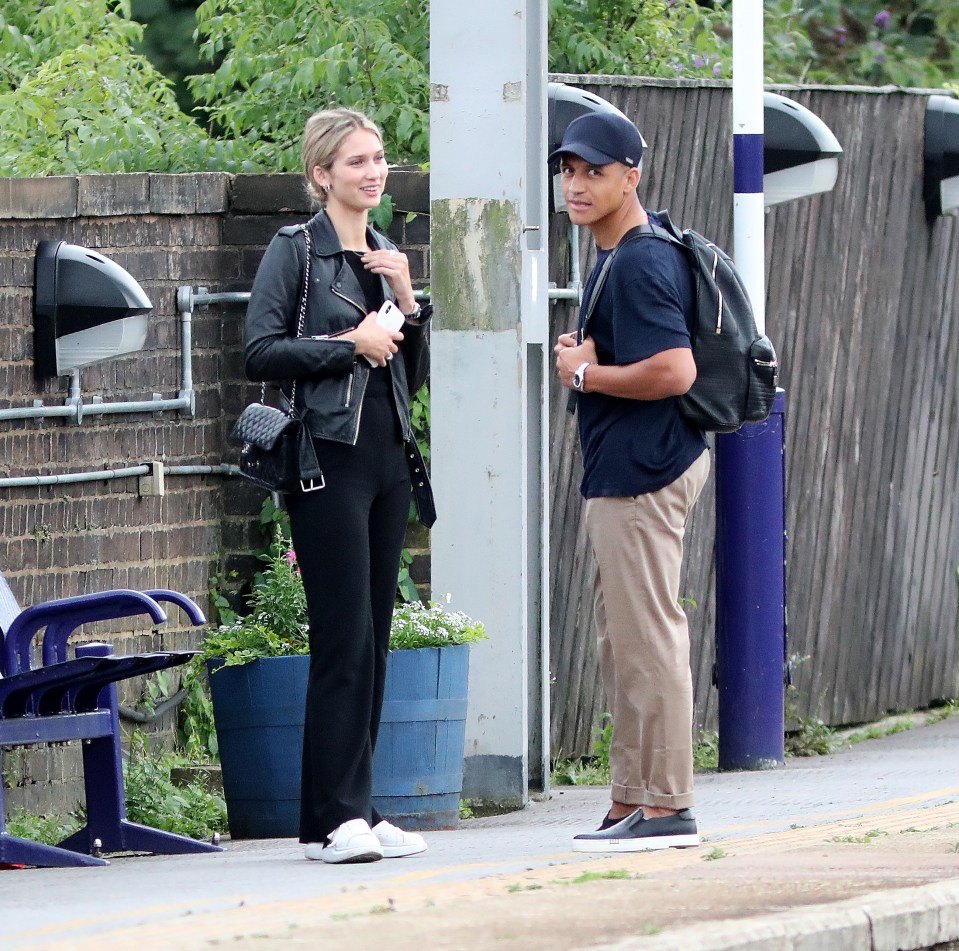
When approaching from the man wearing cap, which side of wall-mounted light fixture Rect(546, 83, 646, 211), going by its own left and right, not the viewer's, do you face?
right

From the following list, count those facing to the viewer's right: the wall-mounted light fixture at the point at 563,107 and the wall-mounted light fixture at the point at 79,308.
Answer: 2

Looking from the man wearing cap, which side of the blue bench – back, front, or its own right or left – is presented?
front

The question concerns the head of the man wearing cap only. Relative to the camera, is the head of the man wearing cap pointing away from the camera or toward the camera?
toward the camera

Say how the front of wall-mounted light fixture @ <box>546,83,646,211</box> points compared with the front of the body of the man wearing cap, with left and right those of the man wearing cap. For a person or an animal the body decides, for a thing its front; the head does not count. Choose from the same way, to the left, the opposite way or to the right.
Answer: the opposite way

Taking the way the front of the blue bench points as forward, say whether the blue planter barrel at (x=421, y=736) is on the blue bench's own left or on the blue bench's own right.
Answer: on the blue bench's own left

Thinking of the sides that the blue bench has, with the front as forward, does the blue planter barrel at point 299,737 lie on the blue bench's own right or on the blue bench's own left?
on the blue bench's own left

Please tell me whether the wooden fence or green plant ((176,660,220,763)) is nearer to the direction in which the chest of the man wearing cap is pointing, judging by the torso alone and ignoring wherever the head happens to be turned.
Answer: the green plant

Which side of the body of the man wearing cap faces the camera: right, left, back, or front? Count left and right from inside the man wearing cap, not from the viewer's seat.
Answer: left

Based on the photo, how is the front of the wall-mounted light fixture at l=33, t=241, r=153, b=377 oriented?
to the viewer's right
